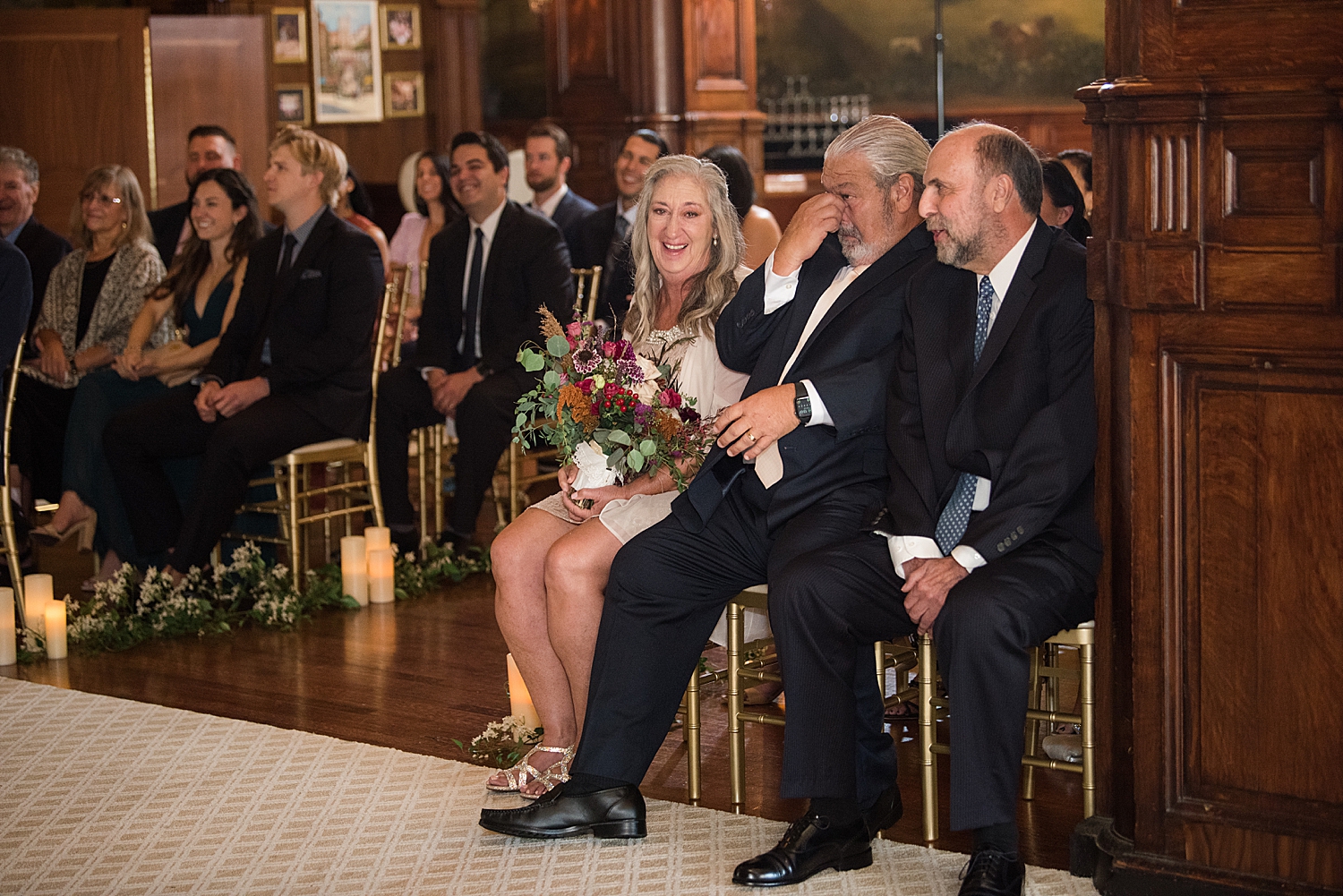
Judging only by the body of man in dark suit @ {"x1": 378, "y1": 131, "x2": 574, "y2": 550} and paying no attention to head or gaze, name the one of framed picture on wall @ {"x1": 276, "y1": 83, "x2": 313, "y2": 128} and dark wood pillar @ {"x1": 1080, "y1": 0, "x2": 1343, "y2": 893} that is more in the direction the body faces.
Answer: the dark wood pillar

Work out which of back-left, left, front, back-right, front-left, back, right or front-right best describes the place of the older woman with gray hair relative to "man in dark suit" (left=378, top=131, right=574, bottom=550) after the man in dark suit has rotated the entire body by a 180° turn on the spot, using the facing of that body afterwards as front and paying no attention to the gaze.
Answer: back-right

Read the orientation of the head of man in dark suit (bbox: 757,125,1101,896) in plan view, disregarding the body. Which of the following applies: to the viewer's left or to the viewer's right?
to the viewer's left

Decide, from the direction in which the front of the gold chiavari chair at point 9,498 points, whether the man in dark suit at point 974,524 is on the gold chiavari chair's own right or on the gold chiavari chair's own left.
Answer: on the gold chiavari chair's own left

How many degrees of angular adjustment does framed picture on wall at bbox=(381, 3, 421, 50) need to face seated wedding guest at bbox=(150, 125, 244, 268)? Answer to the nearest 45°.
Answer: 0° — it already faces them

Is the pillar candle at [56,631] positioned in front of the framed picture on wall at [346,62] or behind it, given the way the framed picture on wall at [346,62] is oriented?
in front

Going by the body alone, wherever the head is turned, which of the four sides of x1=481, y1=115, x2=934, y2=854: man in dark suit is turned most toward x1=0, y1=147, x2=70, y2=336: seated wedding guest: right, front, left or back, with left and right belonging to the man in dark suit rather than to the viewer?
right
